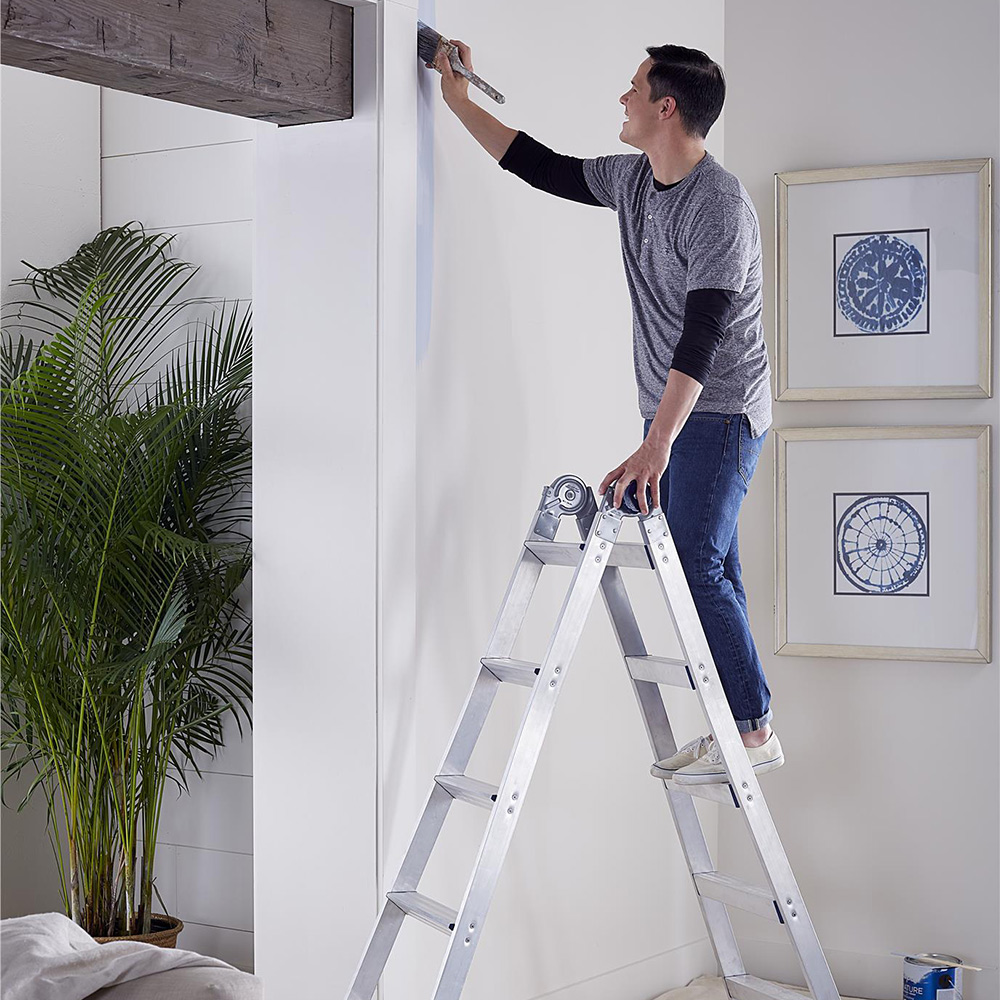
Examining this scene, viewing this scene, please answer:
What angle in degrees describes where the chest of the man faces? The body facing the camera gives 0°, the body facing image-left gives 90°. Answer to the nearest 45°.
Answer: approximately 90°

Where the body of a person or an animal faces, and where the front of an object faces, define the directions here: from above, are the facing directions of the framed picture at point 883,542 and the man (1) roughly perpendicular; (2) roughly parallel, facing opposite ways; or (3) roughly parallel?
roughly perpendicular

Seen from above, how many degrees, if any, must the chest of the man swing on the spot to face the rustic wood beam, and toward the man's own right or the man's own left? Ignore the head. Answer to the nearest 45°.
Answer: approximately 45° to the man's own left

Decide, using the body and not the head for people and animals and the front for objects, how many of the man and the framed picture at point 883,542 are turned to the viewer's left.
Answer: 1

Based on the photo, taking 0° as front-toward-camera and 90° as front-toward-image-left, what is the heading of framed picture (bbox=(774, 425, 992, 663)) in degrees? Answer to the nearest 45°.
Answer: approximately 0°

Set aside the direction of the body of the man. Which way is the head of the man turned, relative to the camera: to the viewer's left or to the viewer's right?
to the viewer's left

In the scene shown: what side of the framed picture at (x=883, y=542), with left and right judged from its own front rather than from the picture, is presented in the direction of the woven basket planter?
right
